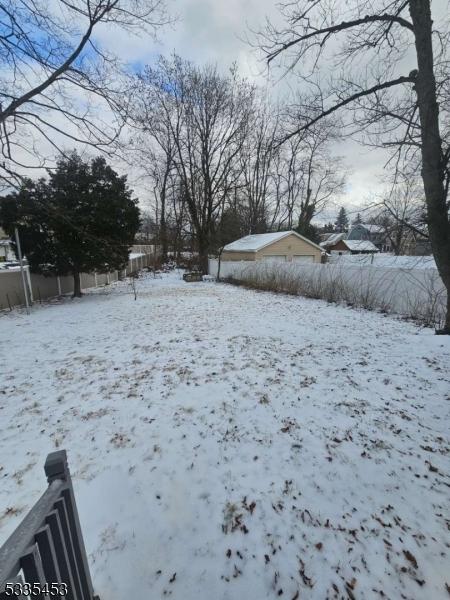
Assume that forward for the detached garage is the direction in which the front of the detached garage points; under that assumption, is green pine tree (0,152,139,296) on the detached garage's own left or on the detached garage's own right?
on the detached garage's own right

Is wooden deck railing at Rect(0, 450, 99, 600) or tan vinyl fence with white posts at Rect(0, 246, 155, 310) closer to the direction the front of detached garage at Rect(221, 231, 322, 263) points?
the wooden deck railing

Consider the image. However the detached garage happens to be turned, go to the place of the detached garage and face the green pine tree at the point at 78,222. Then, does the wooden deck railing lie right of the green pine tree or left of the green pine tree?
left

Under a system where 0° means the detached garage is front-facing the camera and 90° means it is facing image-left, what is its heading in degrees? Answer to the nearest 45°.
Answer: approximately 315°

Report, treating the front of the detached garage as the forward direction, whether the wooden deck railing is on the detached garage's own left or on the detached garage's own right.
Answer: on the detached garage's own right

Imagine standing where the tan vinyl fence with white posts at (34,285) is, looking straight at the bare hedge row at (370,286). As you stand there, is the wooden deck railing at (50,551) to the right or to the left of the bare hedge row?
right
